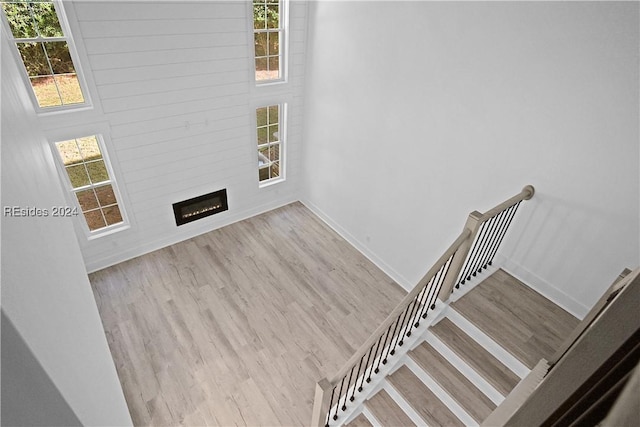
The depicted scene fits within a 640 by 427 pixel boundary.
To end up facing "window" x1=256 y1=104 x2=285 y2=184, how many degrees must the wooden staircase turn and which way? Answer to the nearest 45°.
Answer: approximately 45° to its right

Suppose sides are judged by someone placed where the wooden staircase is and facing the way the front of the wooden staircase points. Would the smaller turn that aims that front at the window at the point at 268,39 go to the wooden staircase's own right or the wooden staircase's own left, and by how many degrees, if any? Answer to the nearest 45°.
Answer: approximately 45° to the wooden staircase's own right

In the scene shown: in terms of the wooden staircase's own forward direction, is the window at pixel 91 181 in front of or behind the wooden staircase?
in front

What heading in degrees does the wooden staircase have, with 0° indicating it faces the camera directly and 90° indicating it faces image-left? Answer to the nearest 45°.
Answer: approximately 45°

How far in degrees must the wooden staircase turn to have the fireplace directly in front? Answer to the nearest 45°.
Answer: approximately 45° to its right

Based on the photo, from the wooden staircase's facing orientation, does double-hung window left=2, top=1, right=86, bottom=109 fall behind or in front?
in front

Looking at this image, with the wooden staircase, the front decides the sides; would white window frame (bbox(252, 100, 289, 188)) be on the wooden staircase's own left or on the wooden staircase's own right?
on the wooden staircase's own right
